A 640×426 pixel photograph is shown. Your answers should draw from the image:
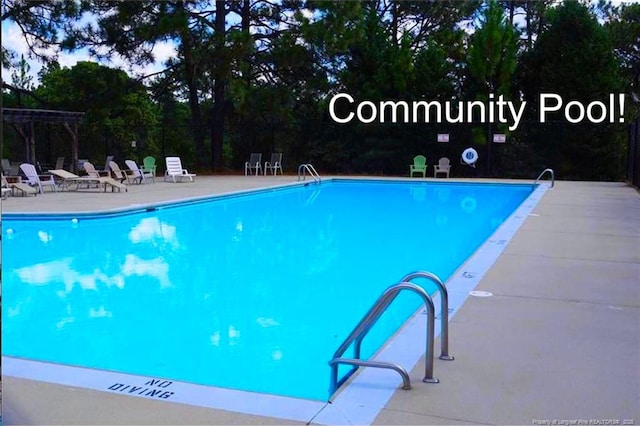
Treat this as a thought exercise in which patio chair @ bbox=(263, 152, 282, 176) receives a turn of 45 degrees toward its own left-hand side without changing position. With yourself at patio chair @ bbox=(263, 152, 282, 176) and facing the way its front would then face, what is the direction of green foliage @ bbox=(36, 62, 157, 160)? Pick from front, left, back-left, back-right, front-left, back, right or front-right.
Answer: right

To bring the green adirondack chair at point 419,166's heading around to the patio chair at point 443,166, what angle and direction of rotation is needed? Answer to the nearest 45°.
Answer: approximately 90° to its left

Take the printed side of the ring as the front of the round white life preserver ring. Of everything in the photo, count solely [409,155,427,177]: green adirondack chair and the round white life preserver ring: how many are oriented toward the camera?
2

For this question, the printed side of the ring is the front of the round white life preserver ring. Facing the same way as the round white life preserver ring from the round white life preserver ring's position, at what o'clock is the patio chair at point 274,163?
The patio chair is roughly at 3 o'clock from the round white life preserver ring.

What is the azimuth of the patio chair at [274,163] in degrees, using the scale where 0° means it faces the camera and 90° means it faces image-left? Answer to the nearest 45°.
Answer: approximately 45°

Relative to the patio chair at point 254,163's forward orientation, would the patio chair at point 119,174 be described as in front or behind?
in front

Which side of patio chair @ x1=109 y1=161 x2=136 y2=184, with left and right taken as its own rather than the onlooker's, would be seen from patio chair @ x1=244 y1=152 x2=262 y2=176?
left

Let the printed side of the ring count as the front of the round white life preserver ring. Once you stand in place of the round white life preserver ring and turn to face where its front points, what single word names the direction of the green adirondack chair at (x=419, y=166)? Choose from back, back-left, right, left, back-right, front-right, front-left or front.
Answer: right

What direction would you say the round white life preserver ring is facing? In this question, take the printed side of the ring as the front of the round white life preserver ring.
toward the camera

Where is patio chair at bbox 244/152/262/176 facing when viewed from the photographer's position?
facing the viewer and to the left of the viewer

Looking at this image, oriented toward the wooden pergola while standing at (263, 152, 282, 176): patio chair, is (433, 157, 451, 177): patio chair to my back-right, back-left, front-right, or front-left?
back-left
